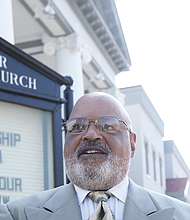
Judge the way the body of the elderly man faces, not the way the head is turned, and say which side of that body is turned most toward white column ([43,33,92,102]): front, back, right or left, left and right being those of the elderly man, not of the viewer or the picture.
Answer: back

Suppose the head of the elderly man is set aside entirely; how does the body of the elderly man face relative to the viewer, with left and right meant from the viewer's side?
facing the viewer

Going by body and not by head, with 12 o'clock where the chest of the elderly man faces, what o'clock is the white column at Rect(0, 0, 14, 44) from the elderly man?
The white column is roughly at 5 o'clock from the elderly man.

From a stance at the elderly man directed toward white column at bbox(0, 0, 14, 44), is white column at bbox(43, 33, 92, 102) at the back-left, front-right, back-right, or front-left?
front-right

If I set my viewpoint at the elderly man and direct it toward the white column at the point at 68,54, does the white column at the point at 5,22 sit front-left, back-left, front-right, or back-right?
front-left
